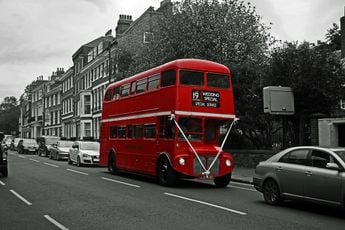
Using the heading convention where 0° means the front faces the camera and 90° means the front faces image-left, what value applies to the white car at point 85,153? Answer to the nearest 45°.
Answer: approximately 315°

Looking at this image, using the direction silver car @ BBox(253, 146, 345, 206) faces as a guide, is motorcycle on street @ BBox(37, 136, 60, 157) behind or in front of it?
behind

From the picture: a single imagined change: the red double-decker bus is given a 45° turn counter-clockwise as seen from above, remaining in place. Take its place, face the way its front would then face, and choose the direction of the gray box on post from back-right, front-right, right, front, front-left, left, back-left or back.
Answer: front-left

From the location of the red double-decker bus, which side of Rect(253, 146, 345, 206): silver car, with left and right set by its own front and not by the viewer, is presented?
back

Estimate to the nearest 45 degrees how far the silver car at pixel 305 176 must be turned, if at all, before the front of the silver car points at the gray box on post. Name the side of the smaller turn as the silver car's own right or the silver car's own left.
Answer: approximately 135° to the silver car's own left

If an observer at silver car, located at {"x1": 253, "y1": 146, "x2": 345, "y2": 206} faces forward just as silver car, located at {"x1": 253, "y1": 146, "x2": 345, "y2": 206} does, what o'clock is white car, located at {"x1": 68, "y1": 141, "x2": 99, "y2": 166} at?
The white car is roughly at 6 o'clock from the silver car.
